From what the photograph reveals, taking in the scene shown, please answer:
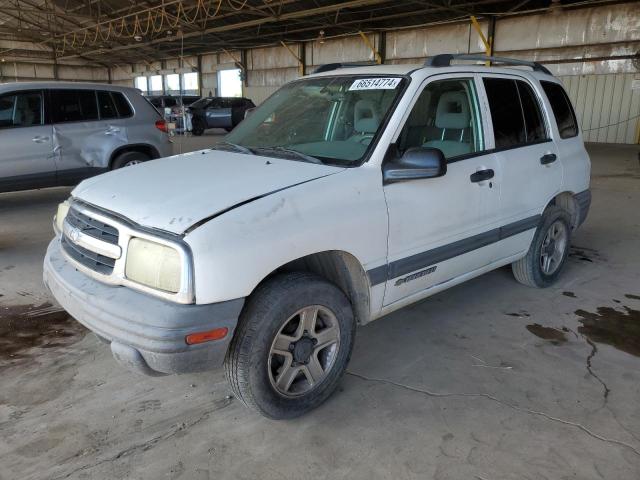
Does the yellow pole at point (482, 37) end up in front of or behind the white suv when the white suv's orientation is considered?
behind

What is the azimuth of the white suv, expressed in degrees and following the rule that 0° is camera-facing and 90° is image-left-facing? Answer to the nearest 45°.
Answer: approximately 45°

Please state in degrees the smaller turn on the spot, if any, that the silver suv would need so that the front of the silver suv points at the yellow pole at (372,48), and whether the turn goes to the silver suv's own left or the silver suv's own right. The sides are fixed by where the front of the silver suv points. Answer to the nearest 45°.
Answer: approximately 135° to the silver suv's own right

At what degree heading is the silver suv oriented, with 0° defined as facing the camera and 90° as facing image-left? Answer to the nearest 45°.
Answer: approximately 90°

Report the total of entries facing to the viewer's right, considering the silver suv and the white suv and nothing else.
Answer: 0

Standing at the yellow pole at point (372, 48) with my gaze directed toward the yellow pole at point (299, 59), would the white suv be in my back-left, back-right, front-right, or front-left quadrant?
back-left

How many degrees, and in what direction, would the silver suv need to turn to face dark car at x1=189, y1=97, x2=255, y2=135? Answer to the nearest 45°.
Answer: approximately 90° to its right

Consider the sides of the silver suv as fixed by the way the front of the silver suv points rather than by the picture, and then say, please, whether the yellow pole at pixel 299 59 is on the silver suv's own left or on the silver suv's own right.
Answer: on the silver suv's own right

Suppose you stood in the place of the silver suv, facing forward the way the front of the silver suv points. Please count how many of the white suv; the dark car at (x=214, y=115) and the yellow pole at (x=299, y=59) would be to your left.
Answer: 1

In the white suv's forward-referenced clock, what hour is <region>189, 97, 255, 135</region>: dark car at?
The dark car is roughly at 4 o'clock from the white suv.

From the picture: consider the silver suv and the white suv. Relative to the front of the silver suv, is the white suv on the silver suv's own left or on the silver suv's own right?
on the silver suv's own left

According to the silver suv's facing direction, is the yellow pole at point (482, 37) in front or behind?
behind
